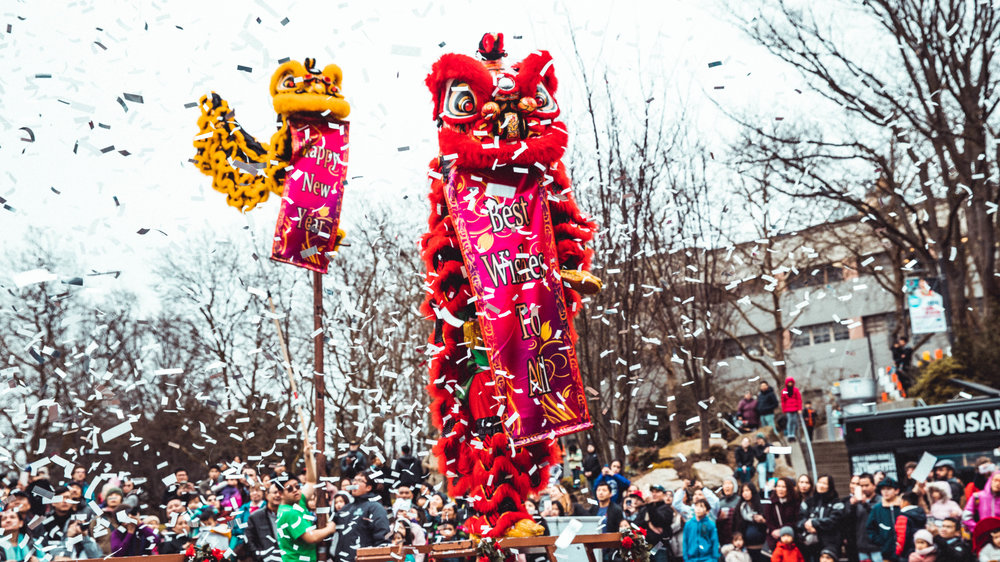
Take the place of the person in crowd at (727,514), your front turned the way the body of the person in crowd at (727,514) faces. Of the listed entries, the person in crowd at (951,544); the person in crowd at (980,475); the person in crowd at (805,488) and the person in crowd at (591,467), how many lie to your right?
1

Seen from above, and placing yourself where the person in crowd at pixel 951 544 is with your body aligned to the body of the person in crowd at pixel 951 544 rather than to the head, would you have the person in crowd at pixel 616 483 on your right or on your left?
on your right

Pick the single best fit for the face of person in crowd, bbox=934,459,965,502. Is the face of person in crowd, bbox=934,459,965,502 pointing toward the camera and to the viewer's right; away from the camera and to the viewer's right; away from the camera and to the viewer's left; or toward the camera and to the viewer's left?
toward the camera and to the viewer's left

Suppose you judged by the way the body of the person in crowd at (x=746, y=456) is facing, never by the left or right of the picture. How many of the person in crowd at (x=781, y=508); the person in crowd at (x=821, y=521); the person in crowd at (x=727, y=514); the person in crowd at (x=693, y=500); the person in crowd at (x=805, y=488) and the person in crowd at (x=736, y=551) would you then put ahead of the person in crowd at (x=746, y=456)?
6

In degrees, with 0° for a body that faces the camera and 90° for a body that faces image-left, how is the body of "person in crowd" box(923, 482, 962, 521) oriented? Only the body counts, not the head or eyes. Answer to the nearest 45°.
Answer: approximately 45°

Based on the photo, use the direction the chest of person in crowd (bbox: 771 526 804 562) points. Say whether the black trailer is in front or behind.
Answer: behind

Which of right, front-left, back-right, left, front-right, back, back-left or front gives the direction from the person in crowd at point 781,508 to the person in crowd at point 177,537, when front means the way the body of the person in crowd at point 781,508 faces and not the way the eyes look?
front-right

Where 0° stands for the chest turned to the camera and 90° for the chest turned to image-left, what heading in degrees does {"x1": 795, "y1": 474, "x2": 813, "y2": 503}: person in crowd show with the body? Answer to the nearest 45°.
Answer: approximately 0°

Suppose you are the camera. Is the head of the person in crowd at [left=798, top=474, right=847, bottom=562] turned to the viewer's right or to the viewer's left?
to the viewer's left
